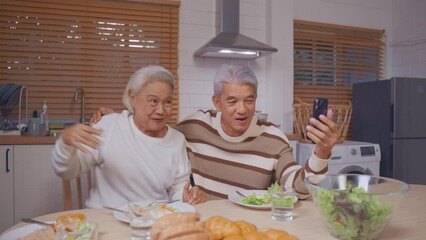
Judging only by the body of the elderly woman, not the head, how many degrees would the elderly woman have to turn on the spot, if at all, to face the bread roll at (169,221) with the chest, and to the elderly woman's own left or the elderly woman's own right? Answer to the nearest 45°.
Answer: approximately 45° to the elderly woman's own right

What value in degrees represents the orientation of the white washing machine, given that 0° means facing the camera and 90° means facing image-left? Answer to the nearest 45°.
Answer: approximately 0°

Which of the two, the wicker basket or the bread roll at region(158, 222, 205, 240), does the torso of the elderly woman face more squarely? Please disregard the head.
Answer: the bread roll

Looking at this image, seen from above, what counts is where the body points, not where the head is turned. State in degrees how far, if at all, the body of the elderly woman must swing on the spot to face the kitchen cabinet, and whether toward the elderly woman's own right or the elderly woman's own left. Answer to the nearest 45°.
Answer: approximately 180°

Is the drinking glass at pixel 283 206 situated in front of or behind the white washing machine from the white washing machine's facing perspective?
in front

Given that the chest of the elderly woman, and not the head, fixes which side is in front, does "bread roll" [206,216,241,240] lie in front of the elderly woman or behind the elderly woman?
in front

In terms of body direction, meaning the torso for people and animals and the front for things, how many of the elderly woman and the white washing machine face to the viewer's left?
0

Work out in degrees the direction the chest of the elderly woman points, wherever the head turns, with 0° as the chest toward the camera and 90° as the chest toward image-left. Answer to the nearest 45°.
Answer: approximately 315°

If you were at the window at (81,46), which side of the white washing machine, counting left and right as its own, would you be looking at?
right

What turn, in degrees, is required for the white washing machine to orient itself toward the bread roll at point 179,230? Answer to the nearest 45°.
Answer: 0° — it already faces it

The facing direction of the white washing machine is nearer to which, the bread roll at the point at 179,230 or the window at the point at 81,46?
the bread roll

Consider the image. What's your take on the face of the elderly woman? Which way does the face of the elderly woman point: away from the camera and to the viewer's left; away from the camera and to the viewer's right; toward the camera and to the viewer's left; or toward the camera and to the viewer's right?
toward the camera and to the viewer's right

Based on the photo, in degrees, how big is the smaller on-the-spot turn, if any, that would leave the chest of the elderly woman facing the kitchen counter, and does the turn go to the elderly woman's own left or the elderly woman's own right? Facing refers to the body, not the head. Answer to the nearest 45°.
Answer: approximately 180°

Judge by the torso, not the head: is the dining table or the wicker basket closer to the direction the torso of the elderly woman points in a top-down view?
the dining table
